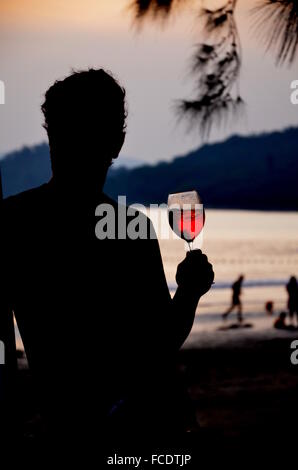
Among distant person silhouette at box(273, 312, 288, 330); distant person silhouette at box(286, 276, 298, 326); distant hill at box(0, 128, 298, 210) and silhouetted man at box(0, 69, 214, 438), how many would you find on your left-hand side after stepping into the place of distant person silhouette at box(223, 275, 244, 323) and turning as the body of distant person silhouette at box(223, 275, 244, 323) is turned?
1

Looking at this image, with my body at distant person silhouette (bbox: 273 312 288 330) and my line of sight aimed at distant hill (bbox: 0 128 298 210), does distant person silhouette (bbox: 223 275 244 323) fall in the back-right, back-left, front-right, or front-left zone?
front-left

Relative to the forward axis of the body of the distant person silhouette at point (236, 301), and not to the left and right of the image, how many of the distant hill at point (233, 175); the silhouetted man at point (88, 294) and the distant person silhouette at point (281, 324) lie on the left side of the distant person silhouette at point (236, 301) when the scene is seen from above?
1
